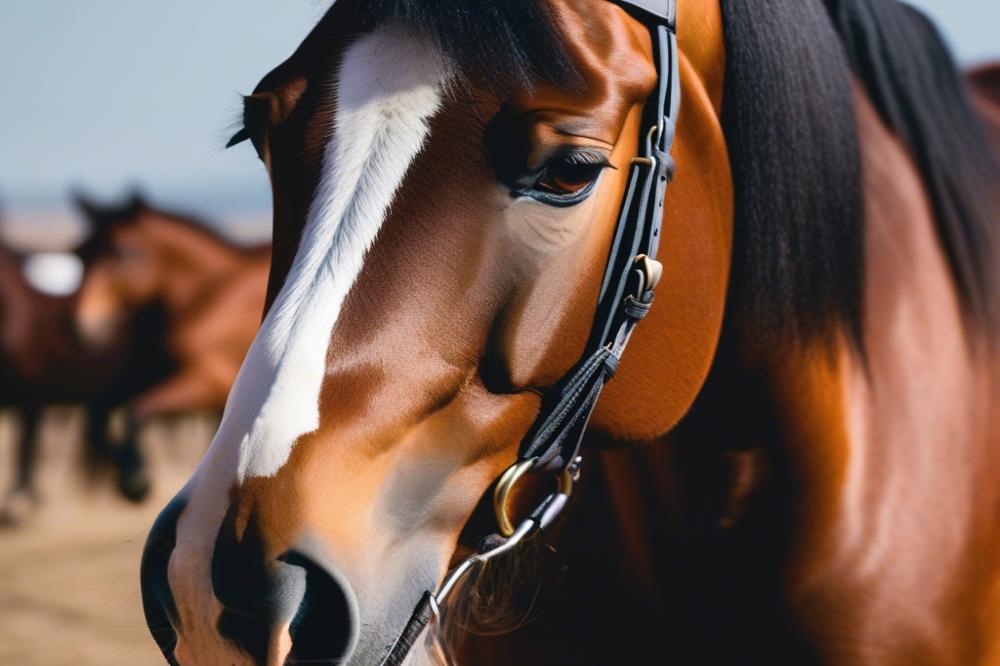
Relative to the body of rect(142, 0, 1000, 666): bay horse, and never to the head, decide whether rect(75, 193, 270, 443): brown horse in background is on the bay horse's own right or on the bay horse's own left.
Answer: on the bay horse's own right

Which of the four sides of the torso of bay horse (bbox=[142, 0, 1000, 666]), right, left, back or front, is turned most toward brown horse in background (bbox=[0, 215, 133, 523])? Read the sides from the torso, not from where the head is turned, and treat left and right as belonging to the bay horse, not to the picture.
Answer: right

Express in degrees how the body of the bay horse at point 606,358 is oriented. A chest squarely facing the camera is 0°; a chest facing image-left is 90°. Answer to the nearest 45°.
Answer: approximately 45°
